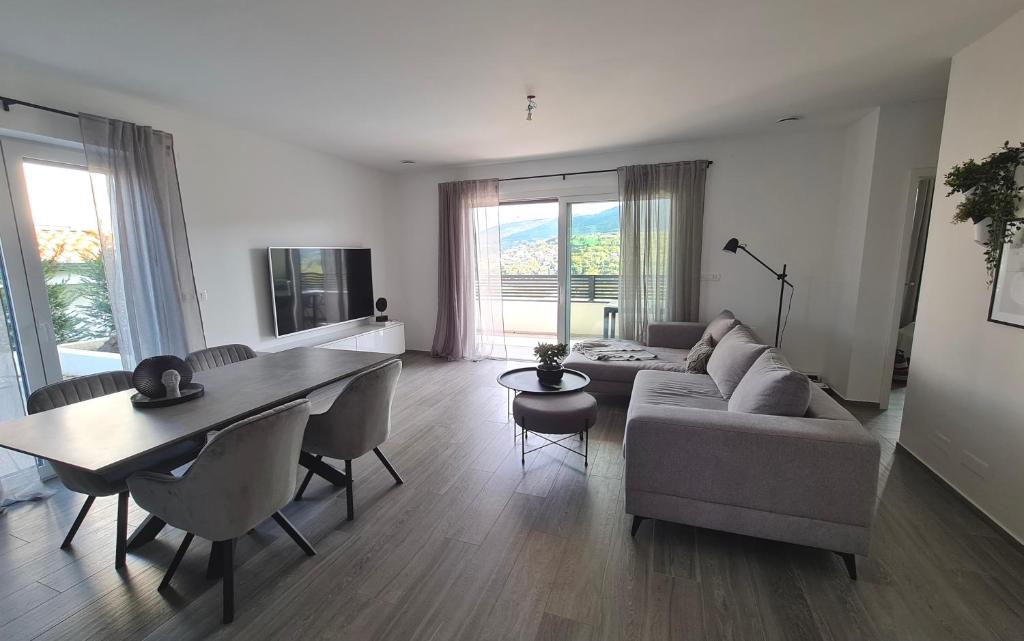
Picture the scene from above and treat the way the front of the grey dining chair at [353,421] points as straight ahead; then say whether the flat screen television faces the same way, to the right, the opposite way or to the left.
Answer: the opposite way

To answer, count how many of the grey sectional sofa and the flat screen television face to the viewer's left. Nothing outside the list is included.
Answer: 1

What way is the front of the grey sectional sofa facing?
to the viewer's left

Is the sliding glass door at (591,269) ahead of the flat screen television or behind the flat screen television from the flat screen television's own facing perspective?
ahead

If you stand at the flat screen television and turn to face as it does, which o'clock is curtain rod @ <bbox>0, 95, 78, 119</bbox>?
The curtain rod is roughly at 3 o'clock from the flat screen television.

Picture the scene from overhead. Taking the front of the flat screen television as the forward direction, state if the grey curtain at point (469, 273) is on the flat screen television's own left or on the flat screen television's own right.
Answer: on the flat screen television's own left

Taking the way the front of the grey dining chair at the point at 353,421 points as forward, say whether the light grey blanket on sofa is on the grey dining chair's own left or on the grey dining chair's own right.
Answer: on the grey dining chair's own right

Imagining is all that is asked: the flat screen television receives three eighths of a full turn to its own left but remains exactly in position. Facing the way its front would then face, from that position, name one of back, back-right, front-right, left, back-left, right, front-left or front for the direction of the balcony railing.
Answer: right

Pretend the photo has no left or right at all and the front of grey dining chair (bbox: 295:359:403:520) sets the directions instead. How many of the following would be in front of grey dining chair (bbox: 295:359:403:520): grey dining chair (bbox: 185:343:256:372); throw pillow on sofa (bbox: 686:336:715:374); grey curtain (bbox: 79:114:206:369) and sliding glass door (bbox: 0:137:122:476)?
3

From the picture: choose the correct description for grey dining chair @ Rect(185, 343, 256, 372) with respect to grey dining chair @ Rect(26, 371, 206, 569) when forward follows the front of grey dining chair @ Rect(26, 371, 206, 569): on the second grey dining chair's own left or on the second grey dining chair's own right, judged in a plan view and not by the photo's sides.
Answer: on the second grey dining chair's own left

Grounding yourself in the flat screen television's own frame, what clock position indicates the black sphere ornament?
The black sphere ornament is roughly at 2 o'clock from the flat screen television.

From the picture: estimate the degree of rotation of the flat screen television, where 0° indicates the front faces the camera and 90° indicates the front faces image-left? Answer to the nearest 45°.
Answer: approximately 315°

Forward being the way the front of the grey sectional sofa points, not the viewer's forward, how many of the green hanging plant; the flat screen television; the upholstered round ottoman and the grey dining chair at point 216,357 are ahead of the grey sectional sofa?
3

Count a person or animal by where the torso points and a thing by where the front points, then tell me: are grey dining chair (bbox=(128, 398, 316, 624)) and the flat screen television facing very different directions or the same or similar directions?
very different directions

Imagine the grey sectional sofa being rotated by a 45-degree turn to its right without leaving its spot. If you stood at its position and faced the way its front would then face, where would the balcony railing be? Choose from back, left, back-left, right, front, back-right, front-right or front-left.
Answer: front

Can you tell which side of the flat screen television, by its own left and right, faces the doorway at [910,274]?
front

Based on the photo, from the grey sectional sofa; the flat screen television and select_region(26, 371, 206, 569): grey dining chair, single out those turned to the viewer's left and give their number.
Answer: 1

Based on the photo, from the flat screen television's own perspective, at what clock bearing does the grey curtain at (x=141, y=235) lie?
The grey curtain is roughly at 3 o'clock from the flat screen television.
